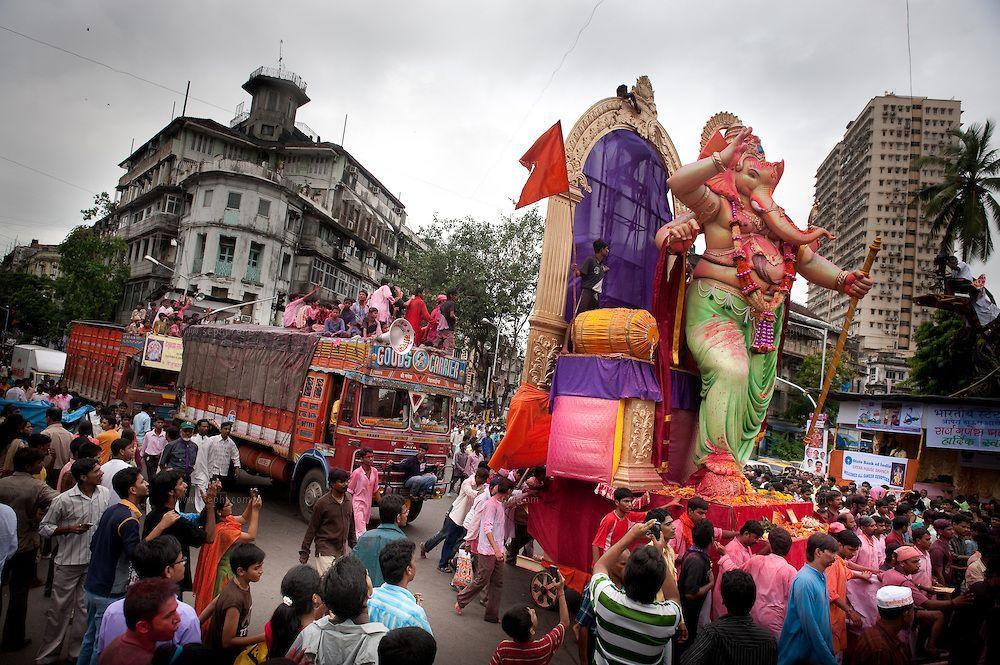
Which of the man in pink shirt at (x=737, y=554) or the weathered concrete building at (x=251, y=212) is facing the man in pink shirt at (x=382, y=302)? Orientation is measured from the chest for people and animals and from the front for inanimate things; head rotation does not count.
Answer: the weathered concrete building

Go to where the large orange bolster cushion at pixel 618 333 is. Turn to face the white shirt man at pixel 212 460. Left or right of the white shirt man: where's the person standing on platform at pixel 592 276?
right

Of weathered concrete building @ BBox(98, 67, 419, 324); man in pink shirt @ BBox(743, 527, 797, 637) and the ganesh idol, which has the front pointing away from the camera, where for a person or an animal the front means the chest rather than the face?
the man in pink shirt

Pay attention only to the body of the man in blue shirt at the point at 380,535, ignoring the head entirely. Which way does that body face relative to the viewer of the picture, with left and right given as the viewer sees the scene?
facing away from the viewer and to the right of the viewer

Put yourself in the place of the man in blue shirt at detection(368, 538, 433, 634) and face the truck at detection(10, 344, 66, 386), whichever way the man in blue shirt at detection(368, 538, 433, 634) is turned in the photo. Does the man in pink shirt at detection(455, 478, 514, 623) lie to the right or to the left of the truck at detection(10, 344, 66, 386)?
right

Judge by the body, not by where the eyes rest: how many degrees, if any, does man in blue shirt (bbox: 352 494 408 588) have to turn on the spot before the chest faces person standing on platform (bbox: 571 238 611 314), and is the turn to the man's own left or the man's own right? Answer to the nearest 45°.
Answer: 0° — they already face them

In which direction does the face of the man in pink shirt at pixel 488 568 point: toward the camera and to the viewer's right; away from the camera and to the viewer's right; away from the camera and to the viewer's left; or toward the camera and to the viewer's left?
away from the camera and to the viewer's right

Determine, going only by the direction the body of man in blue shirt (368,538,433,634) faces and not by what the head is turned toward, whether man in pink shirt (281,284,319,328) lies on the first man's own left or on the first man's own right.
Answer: on the first man's own left

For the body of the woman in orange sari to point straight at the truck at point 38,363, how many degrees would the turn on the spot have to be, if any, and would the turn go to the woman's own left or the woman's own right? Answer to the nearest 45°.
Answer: approximately 90° to the woman's own left
